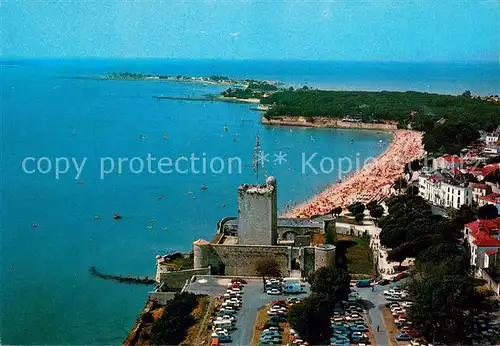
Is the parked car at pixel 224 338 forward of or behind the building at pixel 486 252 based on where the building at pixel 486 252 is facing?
forward

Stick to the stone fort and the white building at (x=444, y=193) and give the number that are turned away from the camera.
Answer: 0

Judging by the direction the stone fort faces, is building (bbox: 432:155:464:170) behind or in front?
behind

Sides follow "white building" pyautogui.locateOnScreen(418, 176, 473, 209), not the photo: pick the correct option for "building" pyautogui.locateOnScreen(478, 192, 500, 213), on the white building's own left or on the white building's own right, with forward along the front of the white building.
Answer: on the white building's own left

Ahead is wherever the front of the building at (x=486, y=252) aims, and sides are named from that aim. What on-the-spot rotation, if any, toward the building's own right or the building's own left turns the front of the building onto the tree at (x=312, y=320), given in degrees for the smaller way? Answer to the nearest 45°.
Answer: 0° — it already faces it

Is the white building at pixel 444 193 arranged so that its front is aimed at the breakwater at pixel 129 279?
yes

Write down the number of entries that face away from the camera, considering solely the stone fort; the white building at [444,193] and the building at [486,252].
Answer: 0

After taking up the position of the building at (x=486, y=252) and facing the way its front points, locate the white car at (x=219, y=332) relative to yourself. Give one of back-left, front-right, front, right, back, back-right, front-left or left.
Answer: front

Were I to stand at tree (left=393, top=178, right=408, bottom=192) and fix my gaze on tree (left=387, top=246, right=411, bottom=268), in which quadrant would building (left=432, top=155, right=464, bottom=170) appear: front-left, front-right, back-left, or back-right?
back-left

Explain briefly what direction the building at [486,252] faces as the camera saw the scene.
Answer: facing the viewer and to the left of the viewer

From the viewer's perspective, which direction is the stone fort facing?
toward the camera

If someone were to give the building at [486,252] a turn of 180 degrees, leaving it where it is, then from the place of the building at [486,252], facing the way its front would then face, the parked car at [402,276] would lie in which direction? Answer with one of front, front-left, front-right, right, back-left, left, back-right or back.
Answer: back

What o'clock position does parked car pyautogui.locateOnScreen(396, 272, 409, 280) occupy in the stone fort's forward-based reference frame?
The parked car is roughly at 9 o'clock from the stone fort.

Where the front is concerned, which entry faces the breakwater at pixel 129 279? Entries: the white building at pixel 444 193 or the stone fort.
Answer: the white building

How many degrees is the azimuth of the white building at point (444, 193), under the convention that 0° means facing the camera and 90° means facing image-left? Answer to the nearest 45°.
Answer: approximately 45°
